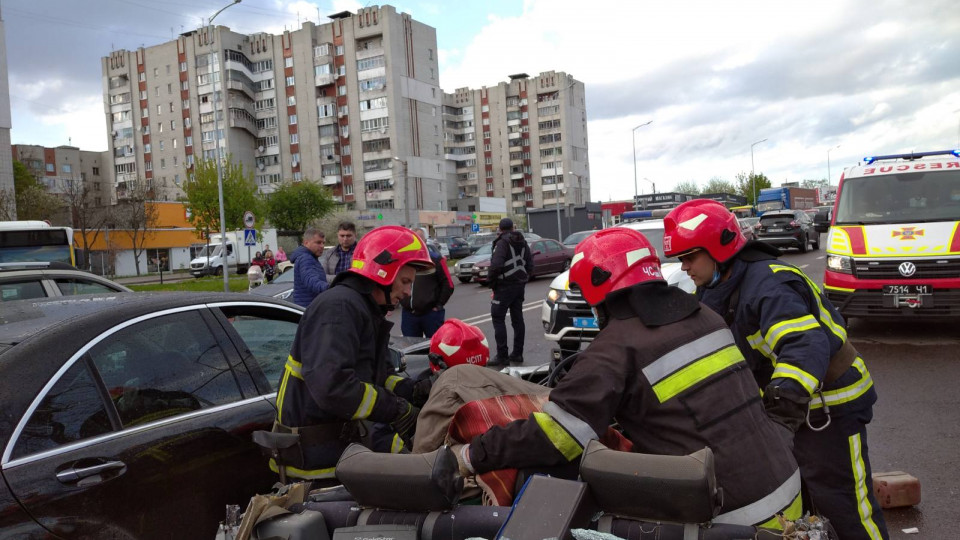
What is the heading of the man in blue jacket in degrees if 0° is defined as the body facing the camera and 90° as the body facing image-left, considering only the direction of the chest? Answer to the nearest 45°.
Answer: approximately 270°

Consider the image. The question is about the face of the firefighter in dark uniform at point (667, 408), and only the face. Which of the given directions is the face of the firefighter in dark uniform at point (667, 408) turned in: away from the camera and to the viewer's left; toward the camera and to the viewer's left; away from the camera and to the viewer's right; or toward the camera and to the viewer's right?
away from the camera and to the viewer's left

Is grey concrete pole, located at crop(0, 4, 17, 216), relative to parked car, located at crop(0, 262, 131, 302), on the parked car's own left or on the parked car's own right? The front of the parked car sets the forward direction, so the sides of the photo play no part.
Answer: on the parked car's own left

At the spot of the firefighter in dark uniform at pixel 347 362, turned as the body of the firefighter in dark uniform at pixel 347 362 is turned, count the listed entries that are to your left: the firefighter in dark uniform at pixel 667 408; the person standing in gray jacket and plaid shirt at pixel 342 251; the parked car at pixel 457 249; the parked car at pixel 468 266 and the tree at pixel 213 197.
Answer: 4

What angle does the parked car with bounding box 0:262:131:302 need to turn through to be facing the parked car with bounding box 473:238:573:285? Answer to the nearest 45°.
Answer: approximately 45° to its left

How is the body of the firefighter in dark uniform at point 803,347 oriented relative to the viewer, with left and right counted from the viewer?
facing to the left of the viewer

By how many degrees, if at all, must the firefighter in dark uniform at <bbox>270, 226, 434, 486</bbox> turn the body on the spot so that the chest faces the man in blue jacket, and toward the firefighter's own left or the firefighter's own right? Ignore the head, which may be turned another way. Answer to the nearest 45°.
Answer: approximately 90° to the firefighter's own left

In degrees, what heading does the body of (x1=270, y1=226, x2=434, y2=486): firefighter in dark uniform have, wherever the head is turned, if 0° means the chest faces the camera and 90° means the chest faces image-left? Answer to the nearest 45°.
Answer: approximately 270°

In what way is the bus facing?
toward the camera

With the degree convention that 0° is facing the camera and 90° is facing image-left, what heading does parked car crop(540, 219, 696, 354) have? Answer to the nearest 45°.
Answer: approximately 45°
